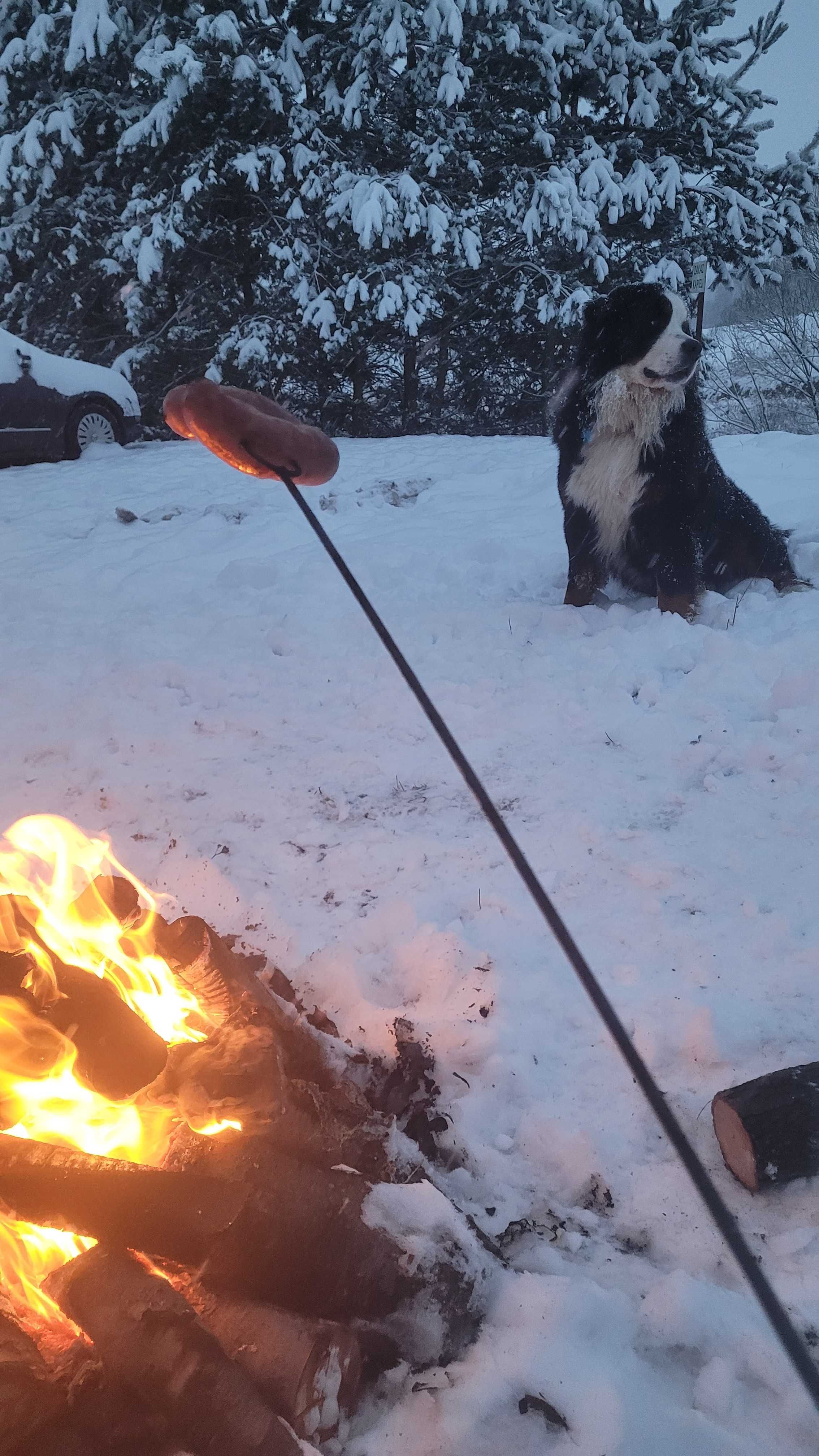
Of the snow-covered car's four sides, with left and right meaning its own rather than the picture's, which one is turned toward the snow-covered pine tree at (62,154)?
left

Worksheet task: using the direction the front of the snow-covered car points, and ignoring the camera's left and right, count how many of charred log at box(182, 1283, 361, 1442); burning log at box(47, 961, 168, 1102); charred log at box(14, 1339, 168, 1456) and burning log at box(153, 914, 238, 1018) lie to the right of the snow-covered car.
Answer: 4

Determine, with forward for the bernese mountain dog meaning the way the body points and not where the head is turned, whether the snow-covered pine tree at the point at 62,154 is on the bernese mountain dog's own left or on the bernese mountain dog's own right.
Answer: on the bernese mountain dog's own right

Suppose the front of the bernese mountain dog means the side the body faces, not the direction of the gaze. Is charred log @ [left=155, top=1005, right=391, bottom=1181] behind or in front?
in front

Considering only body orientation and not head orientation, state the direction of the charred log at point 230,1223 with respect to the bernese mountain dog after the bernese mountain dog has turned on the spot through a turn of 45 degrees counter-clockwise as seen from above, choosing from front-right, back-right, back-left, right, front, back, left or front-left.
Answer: front

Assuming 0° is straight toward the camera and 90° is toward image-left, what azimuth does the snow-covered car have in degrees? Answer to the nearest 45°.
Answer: approximately 270°

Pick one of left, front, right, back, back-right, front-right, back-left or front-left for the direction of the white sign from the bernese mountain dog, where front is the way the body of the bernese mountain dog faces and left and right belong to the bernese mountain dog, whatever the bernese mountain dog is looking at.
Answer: back-right

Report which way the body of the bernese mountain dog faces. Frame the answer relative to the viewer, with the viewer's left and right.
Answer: facing the viewer and to the left of the viewer

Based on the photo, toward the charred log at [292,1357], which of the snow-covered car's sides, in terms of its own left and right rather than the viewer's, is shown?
right

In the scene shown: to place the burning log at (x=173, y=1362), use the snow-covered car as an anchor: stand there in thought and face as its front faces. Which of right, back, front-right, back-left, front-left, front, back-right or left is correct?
right

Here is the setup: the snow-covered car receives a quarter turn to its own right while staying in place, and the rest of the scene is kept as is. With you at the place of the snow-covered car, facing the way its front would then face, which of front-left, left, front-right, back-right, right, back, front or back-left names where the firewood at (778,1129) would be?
front

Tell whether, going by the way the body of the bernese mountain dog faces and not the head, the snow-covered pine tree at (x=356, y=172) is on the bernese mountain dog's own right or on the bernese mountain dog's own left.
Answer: on the bernese mountain dog's own right

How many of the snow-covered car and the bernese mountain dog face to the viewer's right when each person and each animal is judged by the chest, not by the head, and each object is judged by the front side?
1
